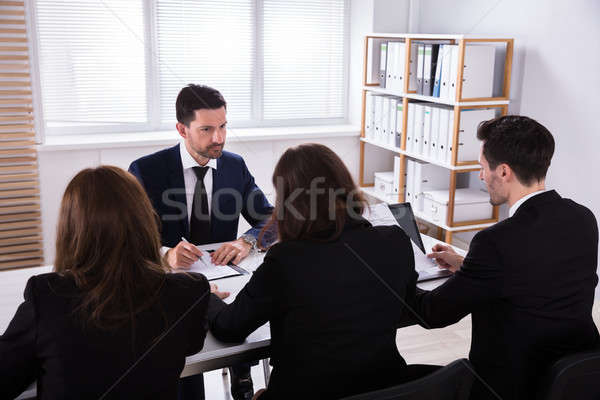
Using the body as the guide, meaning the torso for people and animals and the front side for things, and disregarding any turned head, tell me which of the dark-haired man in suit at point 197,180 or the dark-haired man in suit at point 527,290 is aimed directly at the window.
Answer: the dark-haired man in suit at point 527,290

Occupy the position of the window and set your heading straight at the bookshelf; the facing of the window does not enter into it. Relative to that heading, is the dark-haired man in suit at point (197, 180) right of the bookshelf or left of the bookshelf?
right

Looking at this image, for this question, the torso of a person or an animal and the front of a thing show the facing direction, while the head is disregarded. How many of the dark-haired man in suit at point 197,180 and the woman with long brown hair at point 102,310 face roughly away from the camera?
1

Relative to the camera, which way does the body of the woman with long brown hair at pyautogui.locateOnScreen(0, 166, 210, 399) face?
away from the camera

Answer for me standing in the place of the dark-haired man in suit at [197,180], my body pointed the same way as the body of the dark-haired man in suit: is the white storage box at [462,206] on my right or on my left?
on my left

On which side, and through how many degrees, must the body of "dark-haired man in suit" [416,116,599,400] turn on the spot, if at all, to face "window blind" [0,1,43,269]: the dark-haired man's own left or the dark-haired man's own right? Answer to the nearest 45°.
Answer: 0° — they already face it

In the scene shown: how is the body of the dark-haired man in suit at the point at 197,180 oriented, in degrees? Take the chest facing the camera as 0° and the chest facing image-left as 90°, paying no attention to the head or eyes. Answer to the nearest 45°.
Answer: approximately 0°

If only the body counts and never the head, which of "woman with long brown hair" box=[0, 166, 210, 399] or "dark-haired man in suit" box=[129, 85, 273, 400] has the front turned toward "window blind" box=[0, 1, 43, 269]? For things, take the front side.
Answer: the woman with long brown hair

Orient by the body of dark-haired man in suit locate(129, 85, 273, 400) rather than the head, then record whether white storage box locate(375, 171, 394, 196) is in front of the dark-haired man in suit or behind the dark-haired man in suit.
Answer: behind

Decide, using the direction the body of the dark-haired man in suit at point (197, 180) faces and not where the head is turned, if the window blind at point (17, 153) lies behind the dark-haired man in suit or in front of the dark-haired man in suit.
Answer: behind

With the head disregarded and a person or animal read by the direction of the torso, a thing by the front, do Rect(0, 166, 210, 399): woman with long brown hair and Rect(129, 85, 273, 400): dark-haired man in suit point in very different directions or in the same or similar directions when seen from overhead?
very different directions

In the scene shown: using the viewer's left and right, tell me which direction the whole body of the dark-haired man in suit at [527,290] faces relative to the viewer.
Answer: facing away from the viewer and to the left of the viewer

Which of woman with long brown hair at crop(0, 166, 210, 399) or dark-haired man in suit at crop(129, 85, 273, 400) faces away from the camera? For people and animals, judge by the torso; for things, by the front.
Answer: the woman with long brown hair

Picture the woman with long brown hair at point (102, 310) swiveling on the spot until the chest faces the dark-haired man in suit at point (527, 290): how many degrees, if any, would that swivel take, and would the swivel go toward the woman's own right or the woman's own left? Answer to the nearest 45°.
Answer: approximately 90° to the woman's own right

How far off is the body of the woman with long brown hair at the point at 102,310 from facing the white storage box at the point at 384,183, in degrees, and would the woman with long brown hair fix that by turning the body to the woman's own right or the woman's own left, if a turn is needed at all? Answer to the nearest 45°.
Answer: approximately 45° to the woman's own right
